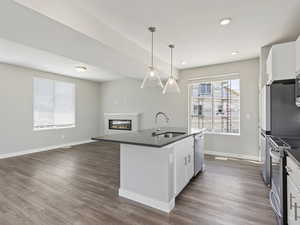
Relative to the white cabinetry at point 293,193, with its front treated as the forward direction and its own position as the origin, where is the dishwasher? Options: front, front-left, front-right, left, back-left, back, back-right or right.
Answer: front-right

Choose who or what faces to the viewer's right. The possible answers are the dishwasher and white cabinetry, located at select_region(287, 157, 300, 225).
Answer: the dishwasher

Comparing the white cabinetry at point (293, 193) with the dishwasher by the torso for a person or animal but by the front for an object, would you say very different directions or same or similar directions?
very different directions

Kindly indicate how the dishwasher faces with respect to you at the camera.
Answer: facing to the right of the viewer

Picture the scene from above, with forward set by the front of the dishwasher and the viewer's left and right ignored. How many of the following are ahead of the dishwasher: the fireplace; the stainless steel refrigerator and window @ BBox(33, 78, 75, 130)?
1

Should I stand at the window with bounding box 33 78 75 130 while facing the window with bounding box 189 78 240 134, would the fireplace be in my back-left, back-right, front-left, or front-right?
front-left

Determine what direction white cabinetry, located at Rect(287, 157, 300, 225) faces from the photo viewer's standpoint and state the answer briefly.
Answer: facing to the left of the viewer

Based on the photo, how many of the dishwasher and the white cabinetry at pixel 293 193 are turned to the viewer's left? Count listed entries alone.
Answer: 1

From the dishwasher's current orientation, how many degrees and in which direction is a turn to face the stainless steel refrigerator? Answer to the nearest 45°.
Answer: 0° — it already faces it

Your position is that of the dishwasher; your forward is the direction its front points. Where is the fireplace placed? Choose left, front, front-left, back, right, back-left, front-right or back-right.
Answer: back-left

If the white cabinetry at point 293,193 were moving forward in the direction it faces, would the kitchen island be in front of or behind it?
in front

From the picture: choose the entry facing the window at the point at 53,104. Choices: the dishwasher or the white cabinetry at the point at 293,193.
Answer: the white cabinetry

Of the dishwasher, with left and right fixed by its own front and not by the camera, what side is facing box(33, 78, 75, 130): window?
back
